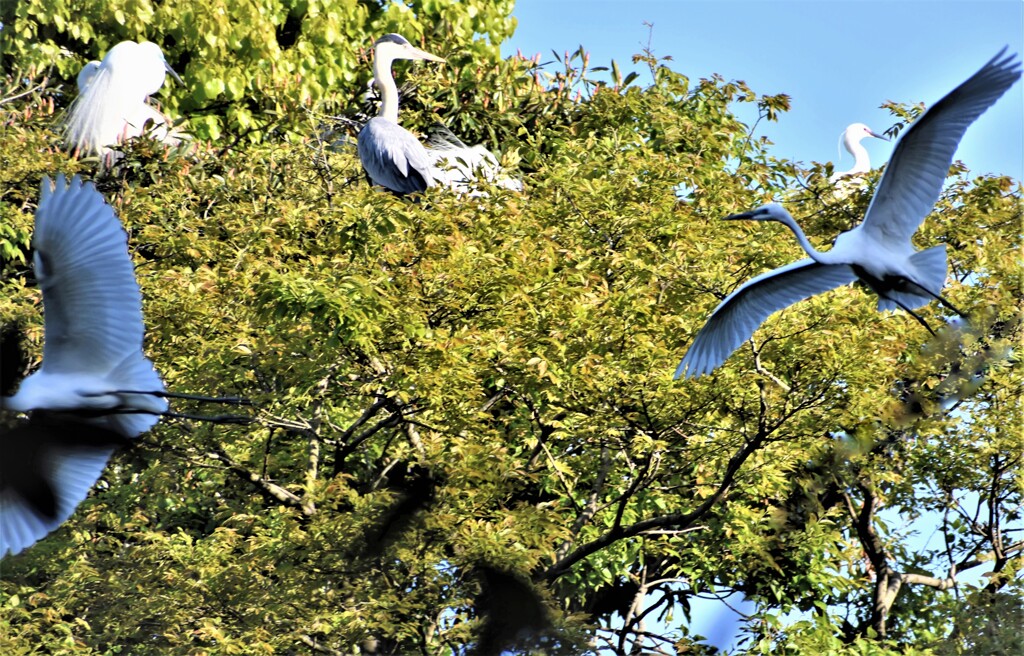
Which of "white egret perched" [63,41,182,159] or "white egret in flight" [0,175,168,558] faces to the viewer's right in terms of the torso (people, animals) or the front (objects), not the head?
the white egret perched

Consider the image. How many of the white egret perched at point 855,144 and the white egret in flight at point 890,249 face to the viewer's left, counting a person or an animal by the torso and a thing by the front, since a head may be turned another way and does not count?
1

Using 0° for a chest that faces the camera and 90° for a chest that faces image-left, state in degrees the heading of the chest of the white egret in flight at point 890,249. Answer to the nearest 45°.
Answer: approximately 90°

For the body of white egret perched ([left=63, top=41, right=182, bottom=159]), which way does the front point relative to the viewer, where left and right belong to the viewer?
facing to the right of the viewer

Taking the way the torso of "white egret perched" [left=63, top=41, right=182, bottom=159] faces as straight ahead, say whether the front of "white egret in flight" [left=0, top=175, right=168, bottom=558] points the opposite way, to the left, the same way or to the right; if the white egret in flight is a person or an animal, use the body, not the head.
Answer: the opposite way

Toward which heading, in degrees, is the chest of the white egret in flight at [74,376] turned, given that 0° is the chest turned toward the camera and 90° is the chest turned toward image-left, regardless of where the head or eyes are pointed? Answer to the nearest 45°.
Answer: approximately 90°

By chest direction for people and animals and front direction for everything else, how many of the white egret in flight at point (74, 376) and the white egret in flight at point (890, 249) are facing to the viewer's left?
2

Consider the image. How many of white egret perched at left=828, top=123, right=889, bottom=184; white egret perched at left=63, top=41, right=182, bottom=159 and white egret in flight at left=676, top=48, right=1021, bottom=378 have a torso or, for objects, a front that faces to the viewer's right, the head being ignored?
2
